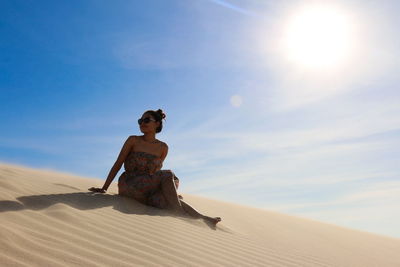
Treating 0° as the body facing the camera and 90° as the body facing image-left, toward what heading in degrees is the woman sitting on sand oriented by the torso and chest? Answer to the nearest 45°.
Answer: approximately 315°
